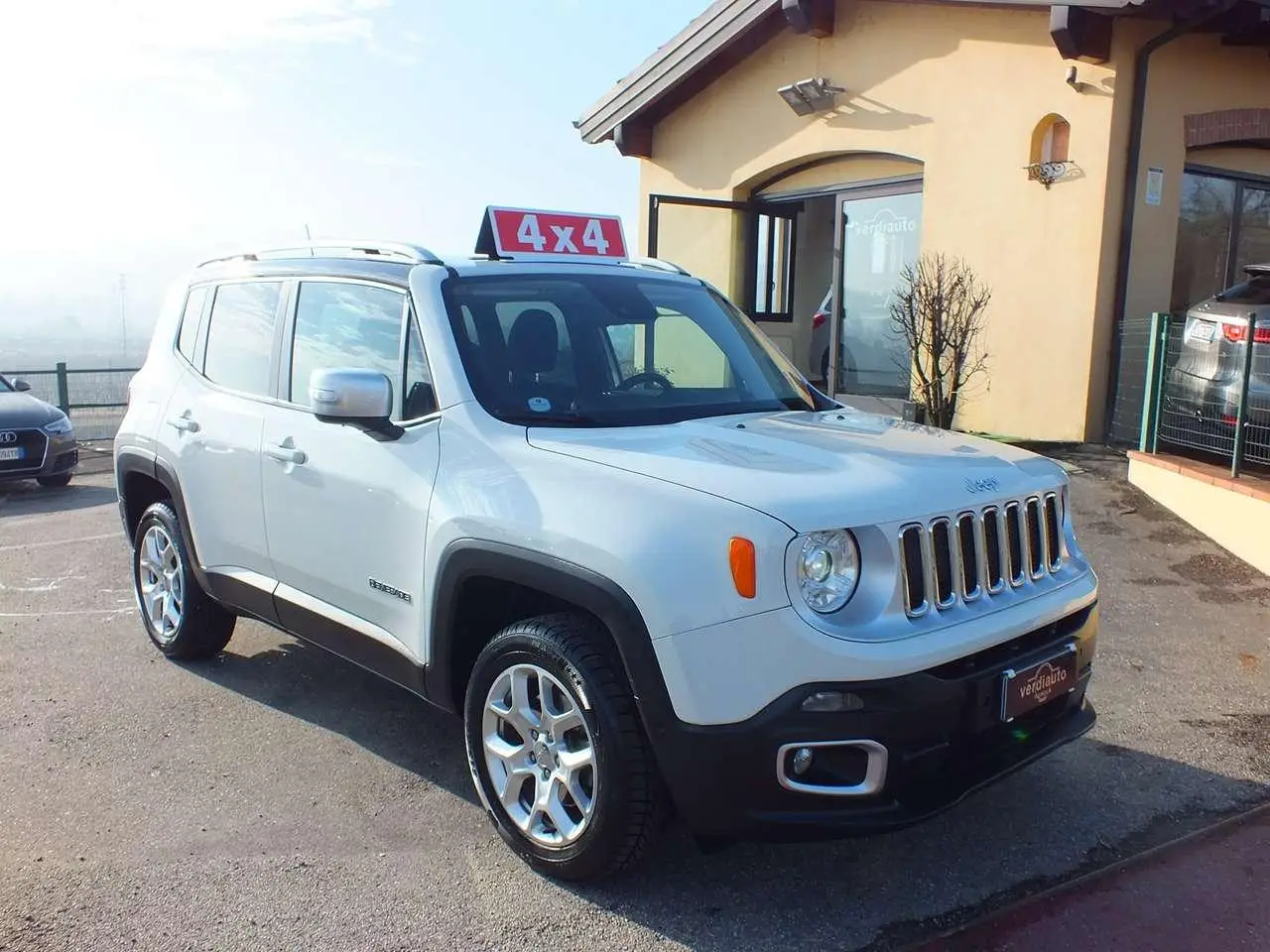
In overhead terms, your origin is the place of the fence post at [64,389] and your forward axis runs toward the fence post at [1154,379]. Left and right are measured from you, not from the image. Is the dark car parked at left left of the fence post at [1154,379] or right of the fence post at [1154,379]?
right

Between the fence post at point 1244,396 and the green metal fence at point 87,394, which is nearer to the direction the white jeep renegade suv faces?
the fence post

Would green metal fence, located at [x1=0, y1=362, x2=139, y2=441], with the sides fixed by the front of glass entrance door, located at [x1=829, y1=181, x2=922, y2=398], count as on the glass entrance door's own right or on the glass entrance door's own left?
on the glass entrance door's own right

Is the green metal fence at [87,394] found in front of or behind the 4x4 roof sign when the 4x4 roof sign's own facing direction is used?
behind

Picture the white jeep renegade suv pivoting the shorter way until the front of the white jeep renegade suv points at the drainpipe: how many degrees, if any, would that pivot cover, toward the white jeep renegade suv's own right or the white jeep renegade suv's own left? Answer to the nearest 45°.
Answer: approximately 90° to the white jeep renegade suv's own left

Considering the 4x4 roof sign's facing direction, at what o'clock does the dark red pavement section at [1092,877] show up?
The dark red pavement section is roughly at 12 o'clock from the 4x4 roof sign.

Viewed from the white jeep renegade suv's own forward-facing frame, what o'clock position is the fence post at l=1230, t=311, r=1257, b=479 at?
The fence post is roughly at 9 o'clock from the white jeep renegade suv.

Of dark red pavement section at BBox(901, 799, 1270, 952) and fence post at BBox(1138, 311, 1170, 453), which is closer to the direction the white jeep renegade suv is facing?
the dark red pavement section
